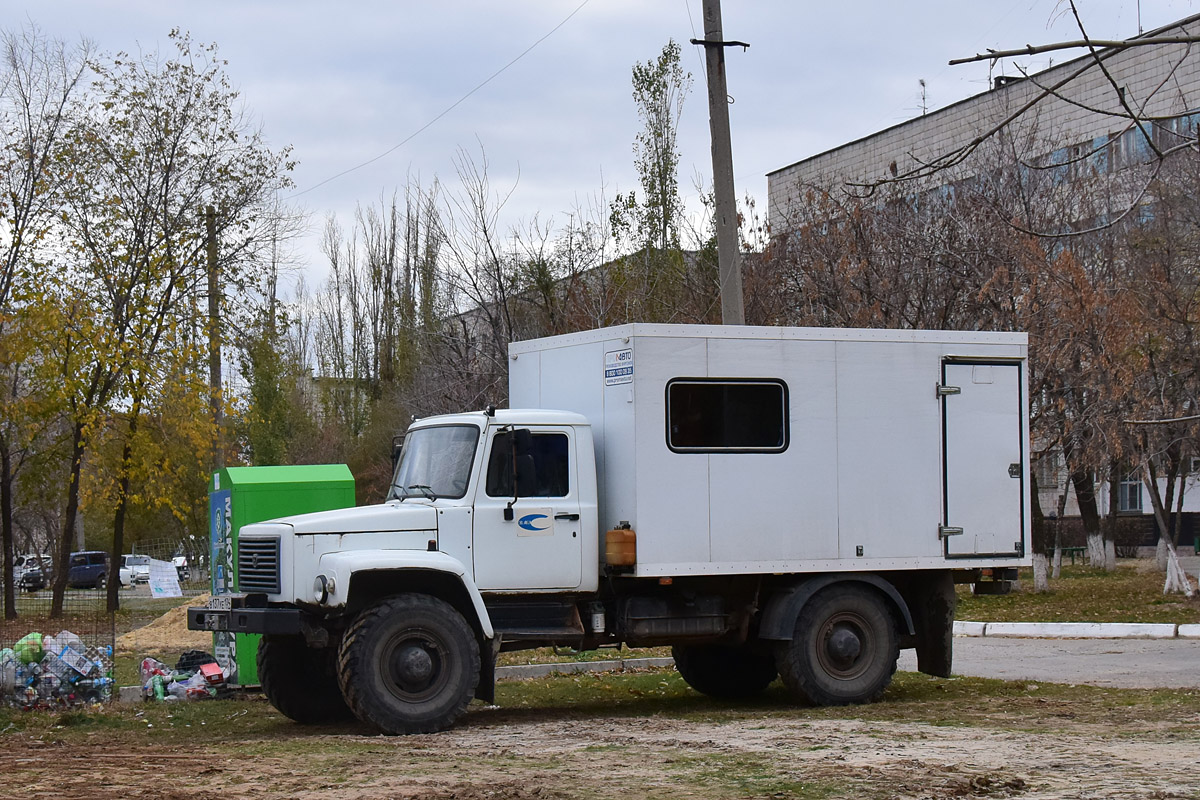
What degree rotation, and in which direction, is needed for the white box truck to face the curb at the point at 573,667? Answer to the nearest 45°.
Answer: approximately 135° to its right

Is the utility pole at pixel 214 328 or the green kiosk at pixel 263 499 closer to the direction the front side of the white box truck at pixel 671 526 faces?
the green kiosk

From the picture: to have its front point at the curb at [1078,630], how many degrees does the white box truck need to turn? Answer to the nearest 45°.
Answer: approximately 180°

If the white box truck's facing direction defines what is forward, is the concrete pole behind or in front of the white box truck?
behind

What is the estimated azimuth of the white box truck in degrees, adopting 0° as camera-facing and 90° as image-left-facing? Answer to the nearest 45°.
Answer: approximately 45°

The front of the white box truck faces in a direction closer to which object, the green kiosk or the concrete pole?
the green kiosk
